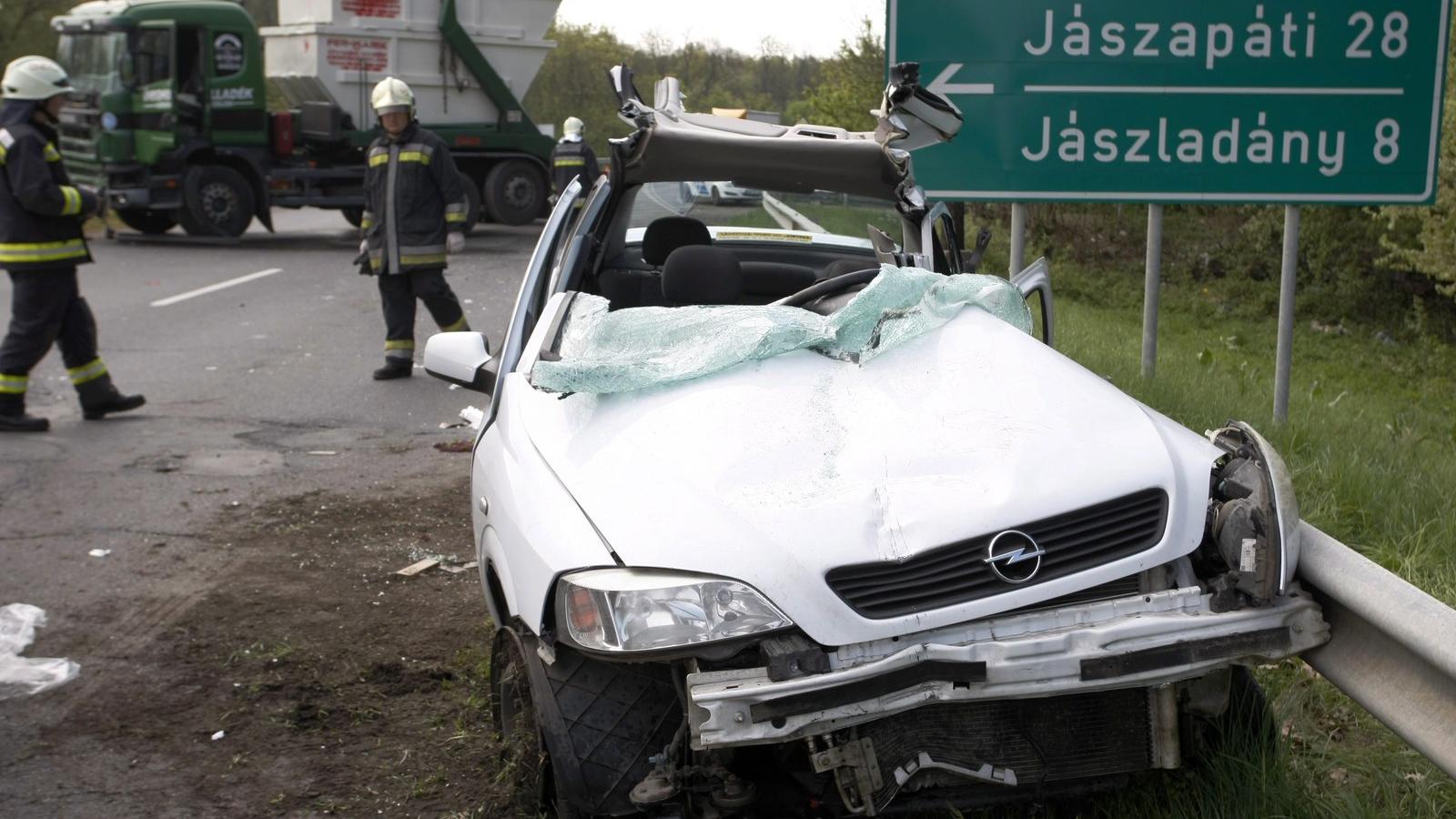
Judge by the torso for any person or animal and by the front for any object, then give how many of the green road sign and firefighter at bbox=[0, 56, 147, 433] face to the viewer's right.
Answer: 1

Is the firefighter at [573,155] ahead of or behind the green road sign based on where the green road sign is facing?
behind

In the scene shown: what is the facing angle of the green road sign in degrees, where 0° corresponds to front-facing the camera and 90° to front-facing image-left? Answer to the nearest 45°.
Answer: approximately 0°

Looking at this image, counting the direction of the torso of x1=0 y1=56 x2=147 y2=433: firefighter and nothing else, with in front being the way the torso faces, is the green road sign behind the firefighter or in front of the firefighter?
in front

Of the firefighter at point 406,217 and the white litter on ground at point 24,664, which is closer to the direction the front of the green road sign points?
the white litter on ground

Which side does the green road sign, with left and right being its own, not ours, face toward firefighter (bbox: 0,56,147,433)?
right

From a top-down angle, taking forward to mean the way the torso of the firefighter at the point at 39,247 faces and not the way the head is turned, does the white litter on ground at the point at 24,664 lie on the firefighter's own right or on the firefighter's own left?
on the firefighter's own right

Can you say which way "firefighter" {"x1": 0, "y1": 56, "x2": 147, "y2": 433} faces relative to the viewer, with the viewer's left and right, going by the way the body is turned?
facing to the right of the viewer
